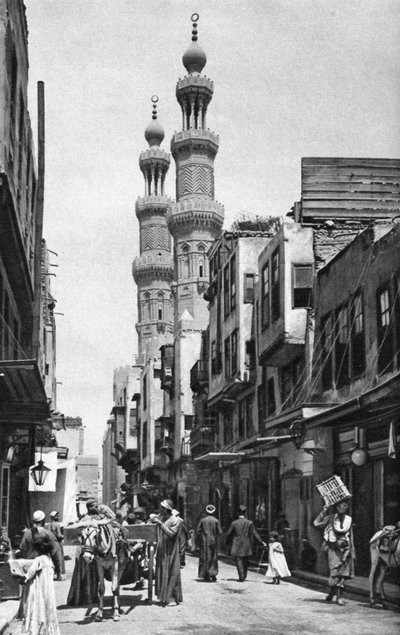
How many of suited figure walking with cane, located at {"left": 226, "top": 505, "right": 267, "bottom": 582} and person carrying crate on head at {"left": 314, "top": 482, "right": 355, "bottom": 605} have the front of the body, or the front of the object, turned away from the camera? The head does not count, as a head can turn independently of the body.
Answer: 1

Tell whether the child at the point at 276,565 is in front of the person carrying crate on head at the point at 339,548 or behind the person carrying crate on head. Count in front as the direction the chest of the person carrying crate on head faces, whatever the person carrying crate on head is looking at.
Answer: behind

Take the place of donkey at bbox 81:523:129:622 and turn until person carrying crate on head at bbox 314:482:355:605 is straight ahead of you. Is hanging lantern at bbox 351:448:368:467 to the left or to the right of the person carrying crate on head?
left

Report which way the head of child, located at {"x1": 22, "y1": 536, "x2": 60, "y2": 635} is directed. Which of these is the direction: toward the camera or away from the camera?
away from the camera

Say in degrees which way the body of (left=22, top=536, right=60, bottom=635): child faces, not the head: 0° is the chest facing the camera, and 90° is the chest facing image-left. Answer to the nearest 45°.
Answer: approximately 135°

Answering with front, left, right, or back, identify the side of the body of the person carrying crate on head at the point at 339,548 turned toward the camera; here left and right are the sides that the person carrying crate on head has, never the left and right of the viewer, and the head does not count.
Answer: front

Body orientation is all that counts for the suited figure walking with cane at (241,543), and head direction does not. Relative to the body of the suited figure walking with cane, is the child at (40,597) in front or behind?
behind

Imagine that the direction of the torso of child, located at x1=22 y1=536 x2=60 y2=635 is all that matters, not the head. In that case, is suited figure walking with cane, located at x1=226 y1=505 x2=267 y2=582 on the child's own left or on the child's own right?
on the child's own right

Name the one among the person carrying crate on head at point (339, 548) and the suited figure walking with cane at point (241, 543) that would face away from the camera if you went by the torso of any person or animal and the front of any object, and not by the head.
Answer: the suited figure walking with cane

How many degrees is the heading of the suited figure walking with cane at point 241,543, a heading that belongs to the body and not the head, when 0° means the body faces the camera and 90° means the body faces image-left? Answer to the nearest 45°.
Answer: approximately 180°

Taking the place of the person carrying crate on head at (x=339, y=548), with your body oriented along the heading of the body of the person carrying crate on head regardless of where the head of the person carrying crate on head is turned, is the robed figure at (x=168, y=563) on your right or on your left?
on your right
